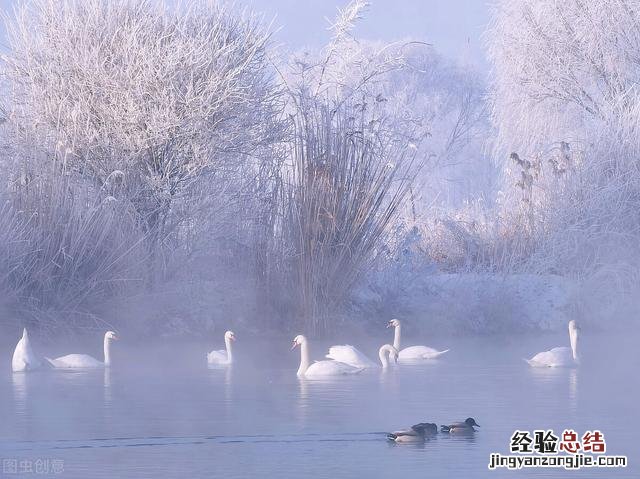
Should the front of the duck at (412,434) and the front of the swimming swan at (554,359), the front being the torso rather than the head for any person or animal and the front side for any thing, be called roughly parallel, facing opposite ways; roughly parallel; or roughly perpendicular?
roughly parallel

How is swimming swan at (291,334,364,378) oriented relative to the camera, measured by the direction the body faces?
to the viewer's left

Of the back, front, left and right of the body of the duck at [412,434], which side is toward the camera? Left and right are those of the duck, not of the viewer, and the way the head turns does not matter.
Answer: right

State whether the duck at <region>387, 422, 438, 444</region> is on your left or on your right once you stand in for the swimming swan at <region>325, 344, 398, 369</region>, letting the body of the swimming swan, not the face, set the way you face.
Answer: on your right

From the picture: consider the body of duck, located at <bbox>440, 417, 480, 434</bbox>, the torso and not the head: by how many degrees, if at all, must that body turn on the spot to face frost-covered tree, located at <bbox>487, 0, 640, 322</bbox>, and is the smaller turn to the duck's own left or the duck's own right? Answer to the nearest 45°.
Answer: approximately 90° to the duck's own left

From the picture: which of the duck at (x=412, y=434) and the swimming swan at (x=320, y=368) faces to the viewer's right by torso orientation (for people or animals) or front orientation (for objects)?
the duck

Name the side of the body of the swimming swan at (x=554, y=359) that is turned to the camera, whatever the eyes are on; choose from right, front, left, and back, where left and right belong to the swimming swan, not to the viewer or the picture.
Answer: right

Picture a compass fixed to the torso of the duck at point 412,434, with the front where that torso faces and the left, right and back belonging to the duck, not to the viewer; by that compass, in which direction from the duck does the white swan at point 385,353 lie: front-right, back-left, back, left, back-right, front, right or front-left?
left

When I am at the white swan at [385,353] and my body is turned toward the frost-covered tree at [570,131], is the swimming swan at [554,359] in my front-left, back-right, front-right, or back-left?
front-right

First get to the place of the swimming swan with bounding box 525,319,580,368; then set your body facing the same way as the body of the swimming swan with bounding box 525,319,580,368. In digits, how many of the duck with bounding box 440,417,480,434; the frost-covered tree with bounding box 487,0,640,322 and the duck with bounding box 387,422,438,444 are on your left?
1

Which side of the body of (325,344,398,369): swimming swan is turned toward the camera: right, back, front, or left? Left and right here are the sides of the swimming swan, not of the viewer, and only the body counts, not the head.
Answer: right

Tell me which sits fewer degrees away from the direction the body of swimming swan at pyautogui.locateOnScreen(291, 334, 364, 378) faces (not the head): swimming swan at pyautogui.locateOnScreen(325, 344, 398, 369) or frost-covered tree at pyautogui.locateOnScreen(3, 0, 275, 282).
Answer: the frost-covered tree

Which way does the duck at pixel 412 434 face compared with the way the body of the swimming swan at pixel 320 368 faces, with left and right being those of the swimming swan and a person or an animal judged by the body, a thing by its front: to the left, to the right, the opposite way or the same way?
the opposite way
